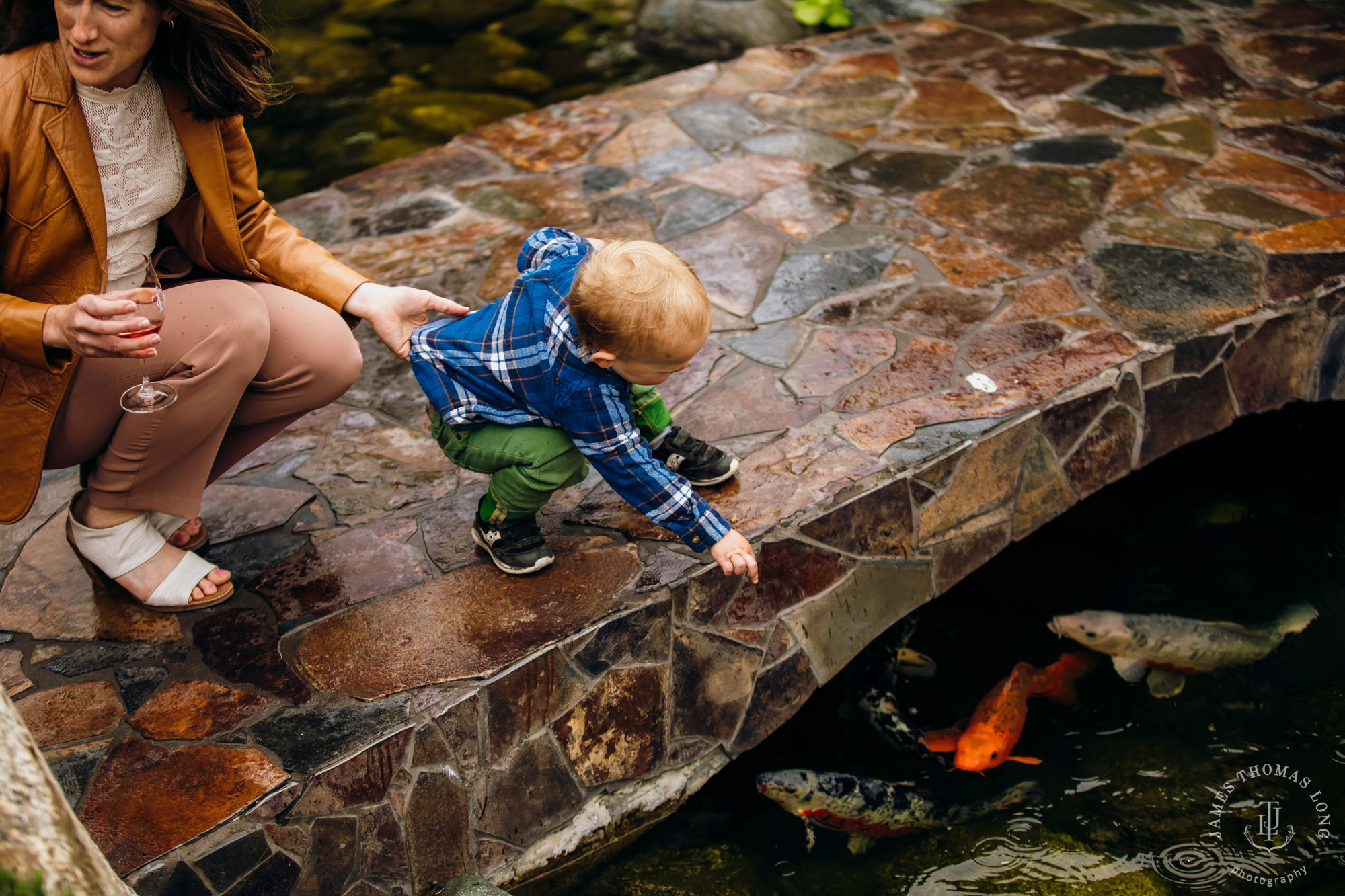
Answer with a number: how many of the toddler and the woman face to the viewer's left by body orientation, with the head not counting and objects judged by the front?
0

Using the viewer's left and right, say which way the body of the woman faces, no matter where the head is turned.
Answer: facing the viewer and to the right of the viewer

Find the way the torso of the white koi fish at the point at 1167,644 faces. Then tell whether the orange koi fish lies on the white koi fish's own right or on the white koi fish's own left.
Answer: on the white koi fish's own left

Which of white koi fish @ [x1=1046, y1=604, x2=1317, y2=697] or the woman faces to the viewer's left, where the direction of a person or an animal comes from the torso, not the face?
the white koi fish

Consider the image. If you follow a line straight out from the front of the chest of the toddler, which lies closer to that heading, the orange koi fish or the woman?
the orange koi fish

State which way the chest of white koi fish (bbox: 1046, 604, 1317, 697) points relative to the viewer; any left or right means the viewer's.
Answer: facing to the left of the viewer

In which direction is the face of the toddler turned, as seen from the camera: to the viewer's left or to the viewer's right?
to the viewer's right

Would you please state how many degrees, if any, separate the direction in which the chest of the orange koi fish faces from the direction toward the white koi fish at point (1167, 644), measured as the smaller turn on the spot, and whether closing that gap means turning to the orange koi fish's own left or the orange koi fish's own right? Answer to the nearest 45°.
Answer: approximately 180°

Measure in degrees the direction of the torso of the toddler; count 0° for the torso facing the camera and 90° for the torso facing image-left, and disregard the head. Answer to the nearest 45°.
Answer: approximately 315°

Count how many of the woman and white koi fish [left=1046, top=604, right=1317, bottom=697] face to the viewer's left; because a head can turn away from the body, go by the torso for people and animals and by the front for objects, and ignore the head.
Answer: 1

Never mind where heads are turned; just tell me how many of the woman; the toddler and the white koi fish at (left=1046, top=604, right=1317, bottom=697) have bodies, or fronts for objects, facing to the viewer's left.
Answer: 1

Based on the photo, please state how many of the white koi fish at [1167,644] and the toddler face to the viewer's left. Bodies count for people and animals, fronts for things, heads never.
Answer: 1
